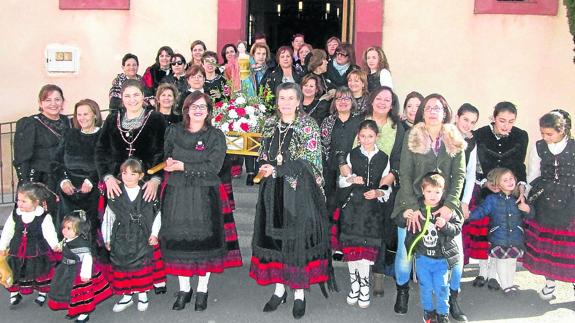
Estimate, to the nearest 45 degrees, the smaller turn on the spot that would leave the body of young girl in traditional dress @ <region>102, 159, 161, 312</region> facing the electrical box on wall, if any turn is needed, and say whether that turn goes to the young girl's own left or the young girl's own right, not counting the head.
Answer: approximately 180°

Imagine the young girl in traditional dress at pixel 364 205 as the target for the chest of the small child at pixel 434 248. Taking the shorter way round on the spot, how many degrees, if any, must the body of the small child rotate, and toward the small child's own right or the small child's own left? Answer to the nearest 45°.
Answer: approximately 135° to the small child's own right

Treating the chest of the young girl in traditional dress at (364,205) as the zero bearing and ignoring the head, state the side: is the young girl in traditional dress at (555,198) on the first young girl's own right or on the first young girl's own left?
on the first young girl's own left

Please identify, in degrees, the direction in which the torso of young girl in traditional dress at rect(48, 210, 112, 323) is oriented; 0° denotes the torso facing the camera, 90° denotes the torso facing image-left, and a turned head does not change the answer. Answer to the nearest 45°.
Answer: approximately 45°

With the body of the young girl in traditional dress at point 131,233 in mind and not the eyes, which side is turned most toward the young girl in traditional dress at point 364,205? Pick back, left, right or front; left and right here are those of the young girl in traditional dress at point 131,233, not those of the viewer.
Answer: left

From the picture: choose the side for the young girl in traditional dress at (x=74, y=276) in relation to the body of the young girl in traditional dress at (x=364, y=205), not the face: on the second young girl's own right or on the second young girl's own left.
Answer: on the second young girl's own right
